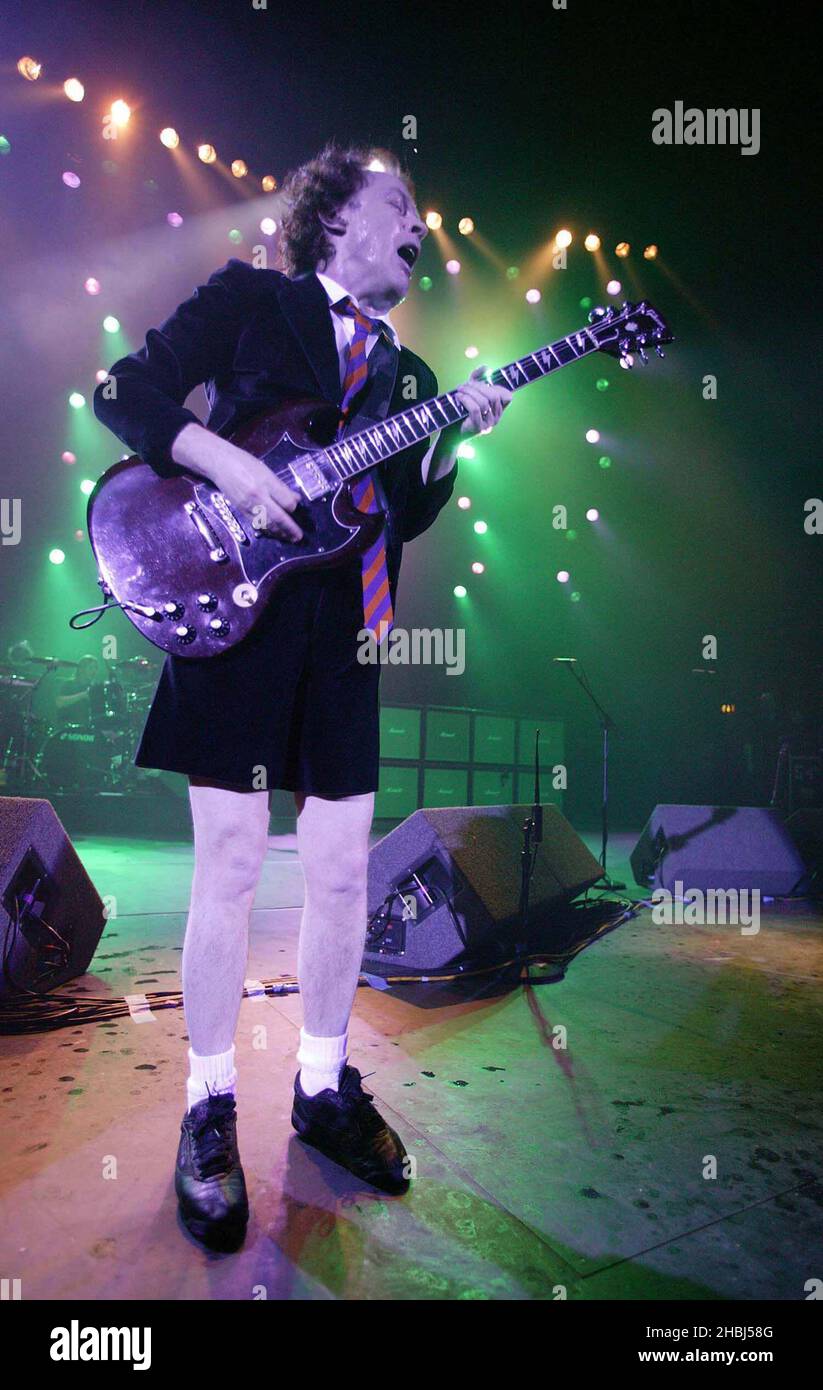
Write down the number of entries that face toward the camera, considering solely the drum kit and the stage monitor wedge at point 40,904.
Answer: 1

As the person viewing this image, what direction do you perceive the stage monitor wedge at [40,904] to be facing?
facing to the right of the viewer

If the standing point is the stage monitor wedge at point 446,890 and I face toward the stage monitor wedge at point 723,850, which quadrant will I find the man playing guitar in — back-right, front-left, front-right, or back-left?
back-right

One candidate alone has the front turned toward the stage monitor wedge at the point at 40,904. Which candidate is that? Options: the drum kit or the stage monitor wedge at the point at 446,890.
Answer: the drum kit

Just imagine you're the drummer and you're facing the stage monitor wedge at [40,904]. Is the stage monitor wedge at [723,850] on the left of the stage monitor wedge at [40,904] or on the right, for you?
left
